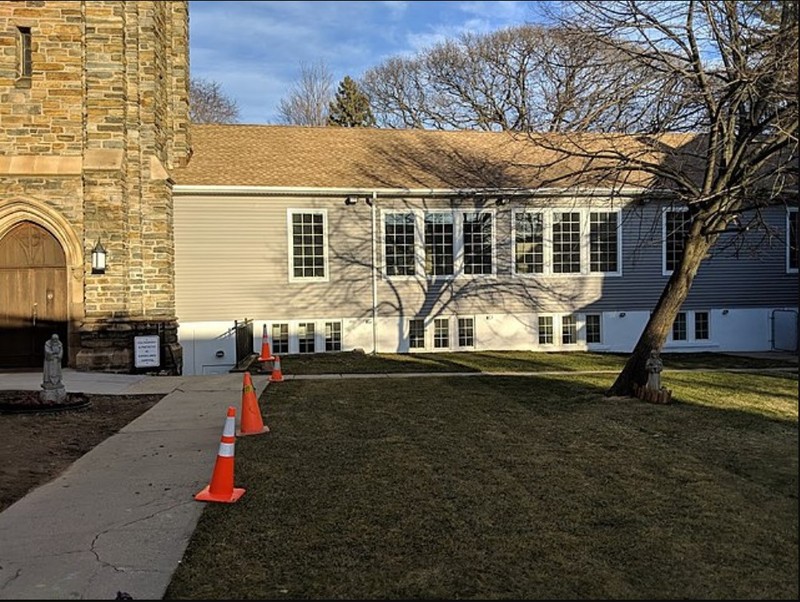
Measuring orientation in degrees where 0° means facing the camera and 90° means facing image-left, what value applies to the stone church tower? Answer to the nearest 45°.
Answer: approximately 0°

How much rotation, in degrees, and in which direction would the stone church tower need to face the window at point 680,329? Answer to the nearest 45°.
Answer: approximately 90° to its left

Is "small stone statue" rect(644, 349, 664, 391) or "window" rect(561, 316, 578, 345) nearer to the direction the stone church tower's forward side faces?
the small stone statue

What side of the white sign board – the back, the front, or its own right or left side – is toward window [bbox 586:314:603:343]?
left

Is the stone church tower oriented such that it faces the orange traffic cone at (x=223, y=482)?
yes

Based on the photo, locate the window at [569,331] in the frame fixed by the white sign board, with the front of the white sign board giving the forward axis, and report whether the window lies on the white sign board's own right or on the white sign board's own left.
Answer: on the white sign board's own left

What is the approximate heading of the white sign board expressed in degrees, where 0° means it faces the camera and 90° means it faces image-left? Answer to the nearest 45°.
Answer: approximately 0°

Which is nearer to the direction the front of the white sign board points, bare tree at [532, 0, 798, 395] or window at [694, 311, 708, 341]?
the bare tree
